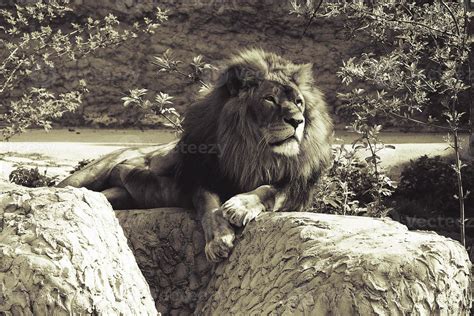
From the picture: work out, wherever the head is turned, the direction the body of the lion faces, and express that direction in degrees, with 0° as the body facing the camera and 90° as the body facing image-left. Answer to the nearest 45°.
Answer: approximately 315°

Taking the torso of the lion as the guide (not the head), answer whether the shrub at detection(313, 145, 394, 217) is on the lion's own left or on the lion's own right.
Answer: on the lion's own left

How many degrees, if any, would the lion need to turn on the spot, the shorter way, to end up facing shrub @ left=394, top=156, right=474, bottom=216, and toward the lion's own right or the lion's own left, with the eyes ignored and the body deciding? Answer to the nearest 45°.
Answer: approximately 90° to the lion's own left

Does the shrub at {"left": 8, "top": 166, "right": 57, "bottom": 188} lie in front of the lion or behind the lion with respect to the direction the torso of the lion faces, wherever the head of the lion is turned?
behind
